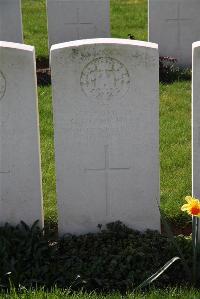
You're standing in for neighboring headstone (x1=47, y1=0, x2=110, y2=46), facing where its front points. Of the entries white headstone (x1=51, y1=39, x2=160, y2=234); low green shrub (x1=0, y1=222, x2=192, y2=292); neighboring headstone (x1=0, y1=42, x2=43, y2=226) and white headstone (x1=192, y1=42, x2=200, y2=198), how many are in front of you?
4

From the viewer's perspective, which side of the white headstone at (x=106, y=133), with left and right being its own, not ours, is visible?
front

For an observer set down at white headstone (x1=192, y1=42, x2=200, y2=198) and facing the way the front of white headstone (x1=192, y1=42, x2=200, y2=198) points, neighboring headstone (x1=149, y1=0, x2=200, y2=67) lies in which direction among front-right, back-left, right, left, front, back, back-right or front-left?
back

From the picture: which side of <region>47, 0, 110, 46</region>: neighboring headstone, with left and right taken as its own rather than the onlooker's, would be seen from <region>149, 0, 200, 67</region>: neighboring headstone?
left

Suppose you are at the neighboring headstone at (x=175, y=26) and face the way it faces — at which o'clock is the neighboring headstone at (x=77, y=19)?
the neighboring headstone at (x=77, y=19) is roughly at 3 o'clock from the neighboring headstone at (x=175, y=26).

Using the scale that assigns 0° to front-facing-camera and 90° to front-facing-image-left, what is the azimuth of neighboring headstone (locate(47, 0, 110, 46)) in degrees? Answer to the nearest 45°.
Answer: approximately 0°

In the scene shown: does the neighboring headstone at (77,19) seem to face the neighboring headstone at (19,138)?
yes

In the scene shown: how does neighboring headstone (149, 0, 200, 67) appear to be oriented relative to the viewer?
toward the camera
